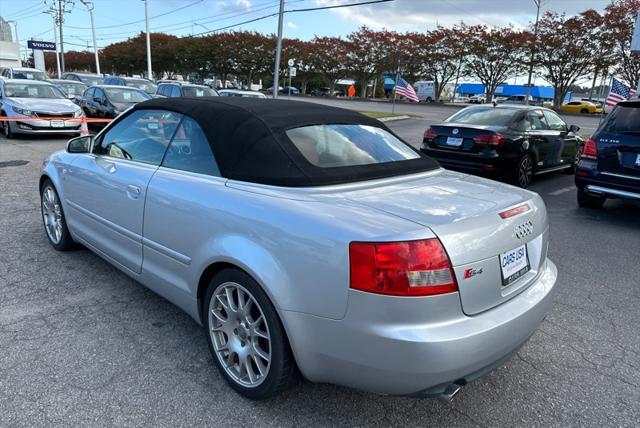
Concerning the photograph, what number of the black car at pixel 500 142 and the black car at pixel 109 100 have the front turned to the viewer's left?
0

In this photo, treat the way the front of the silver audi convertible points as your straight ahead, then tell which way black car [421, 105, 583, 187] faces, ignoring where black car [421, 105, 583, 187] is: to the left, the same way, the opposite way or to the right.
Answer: to the right

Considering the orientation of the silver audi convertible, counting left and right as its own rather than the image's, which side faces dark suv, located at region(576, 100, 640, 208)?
right

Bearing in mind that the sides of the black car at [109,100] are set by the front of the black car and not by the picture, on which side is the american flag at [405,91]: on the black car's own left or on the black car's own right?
on the black car's own left

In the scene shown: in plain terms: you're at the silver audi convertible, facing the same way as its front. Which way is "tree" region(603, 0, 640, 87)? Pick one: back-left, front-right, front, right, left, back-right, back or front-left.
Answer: right

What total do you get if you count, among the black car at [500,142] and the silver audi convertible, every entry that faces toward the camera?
0

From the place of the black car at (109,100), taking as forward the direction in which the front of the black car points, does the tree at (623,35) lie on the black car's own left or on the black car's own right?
on the black car's own left

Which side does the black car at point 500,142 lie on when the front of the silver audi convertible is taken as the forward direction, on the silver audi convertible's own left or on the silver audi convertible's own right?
on the silver audi convertible's own right

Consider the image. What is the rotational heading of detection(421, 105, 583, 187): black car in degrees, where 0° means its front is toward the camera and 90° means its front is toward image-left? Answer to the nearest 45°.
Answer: approximately 225°

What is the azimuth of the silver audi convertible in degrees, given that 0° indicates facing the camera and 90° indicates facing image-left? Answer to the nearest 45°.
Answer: approximately 135°

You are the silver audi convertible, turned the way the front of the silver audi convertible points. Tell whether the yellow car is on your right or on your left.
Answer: on your right

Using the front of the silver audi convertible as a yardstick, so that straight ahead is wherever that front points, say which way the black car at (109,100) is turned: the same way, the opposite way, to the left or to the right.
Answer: the opposite way
